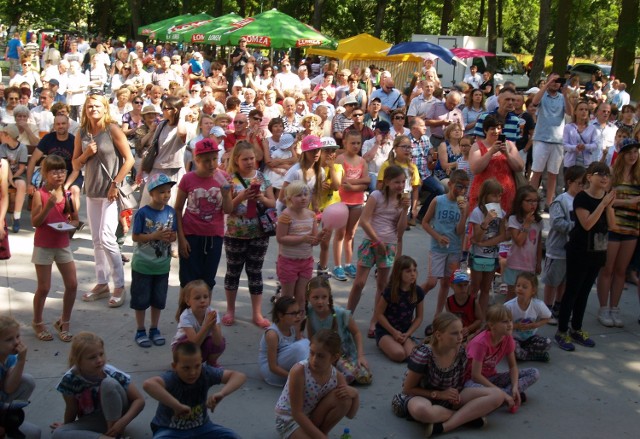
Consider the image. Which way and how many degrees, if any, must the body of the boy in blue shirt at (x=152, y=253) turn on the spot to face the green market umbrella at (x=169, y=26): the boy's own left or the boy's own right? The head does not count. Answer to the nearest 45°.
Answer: approximately 135° to the boy's own left

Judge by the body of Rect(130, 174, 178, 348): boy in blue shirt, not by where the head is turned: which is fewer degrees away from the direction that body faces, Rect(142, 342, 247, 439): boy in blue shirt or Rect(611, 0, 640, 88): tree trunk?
the boy in blue shirt

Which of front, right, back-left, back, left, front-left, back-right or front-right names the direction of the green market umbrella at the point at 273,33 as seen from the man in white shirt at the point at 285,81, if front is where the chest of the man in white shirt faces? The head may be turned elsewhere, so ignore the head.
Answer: back

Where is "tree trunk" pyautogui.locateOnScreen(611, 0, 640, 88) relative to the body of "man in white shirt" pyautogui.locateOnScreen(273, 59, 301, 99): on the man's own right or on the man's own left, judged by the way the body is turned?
on the man's own left

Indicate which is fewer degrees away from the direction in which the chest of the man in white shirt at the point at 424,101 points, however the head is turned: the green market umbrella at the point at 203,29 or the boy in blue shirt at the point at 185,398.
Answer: the boy in blue shirt

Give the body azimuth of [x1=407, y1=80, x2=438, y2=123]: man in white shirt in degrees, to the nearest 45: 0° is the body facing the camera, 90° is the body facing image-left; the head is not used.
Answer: approximately 315°

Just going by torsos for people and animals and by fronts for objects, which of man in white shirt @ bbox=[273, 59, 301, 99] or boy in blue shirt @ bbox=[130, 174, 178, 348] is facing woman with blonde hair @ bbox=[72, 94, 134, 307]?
the man in white shirt

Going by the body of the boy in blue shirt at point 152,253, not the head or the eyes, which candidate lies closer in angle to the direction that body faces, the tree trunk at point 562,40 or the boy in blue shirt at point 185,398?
the boy in blue shirt

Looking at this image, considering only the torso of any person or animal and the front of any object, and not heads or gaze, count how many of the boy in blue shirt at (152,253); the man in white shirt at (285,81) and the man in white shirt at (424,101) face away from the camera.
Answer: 0

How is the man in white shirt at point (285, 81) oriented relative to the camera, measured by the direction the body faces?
toward the camera

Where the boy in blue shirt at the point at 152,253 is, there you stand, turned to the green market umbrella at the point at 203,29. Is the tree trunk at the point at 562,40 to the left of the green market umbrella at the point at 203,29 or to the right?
right

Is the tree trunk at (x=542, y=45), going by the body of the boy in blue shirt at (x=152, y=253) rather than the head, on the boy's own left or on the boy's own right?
on the boy's own left

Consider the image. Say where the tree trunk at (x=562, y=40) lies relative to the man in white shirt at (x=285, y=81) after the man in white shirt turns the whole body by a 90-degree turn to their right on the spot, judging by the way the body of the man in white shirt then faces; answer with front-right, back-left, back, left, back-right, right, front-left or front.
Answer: back-right

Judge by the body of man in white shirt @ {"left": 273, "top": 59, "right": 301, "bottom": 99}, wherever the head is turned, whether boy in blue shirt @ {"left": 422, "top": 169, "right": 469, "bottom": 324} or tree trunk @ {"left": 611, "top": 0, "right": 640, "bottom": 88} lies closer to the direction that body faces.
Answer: the boy in blue shirt

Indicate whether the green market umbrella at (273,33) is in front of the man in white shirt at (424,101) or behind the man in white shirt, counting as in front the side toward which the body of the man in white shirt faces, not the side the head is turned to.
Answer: behind
